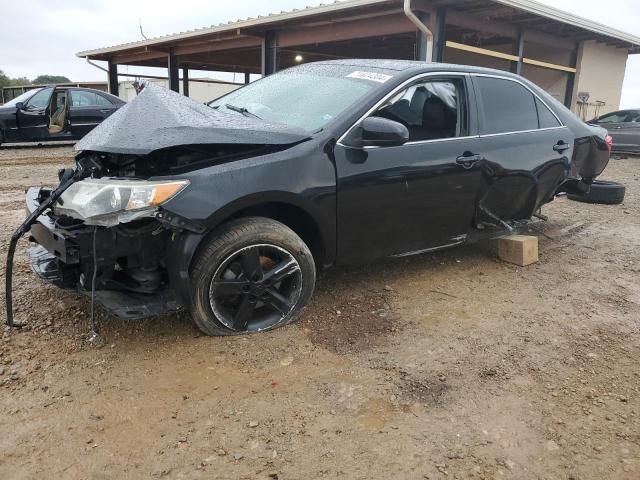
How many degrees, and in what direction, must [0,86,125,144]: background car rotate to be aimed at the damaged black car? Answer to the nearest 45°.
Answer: approximately 90° to its left

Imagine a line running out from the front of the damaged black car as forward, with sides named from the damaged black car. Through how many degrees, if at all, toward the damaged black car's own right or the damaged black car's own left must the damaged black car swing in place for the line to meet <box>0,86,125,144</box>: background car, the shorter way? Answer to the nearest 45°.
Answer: approximately 90° to the damaged black car's own right

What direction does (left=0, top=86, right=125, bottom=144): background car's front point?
to the viewer's left

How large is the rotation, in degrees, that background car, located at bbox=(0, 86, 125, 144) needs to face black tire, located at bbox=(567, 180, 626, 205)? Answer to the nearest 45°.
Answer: approximately 135° to its left

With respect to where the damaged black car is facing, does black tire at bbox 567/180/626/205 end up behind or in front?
behind

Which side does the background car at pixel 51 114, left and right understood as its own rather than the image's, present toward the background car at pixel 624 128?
back

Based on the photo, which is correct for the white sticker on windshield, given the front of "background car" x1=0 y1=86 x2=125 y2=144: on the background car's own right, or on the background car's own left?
on the background car's own left

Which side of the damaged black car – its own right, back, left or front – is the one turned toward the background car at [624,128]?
back

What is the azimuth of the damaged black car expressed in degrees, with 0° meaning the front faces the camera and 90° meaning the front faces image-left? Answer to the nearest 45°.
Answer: approximately 45°
